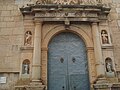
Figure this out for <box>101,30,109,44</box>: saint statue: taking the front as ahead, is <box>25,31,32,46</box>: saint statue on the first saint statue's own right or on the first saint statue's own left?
on the first saint statue's own right

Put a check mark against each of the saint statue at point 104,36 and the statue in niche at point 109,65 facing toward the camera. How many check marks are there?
2

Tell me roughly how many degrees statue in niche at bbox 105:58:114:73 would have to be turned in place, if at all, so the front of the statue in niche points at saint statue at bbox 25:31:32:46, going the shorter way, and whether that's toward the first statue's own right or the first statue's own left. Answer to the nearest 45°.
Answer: approximately 90° to the first statue's own right

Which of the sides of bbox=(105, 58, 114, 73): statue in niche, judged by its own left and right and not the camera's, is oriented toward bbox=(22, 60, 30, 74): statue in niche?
right

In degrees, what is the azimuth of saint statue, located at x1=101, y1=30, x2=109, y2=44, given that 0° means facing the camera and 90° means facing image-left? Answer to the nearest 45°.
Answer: approximately 0°
